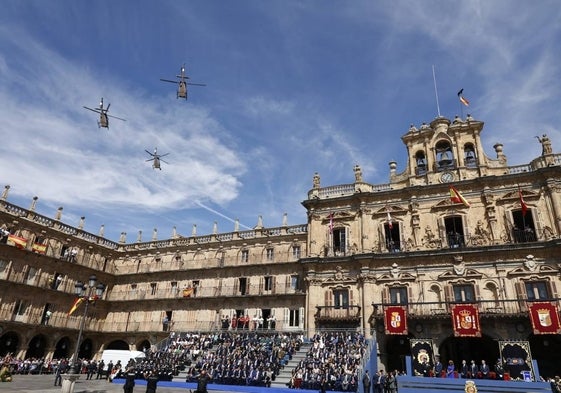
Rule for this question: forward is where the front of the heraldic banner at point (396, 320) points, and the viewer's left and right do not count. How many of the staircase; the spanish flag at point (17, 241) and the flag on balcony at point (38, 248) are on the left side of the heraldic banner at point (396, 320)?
0

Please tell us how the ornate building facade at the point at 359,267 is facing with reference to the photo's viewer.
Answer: facing the viewer

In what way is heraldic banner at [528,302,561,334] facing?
toward the camera

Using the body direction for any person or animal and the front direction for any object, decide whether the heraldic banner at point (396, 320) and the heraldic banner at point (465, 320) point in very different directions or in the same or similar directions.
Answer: same or similar directions

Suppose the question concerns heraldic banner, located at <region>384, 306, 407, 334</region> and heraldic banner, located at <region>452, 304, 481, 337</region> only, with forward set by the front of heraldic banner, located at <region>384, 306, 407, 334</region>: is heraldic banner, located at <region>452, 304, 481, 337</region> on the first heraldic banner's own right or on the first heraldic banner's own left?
on the first heraldic banner's own left

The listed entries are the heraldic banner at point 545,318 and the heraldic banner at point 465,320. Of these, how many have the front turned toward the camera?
2

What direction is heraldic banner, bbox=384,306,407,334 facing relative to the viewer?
toward the camera

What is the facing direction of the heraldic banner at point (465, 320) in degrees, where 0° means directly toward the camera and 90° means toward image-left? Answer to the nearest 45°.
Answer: approximately 0°

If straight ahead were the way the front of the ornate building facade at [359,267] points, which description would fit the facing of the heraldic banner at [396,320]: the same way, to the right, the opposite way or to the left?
the same way

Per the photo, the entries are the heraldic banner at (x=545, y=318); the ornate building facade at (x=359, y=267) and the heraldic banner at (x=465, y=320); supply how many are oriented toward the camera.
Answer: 3

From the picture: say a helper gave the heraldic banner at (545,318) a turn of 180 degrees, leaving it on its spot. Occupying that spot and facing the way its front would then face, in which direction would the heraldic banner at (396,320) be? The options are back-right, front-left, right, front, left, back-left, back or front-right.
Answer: left

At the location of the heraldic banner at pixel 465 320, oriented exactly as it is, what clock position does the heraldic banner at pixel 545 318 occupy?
the heraldic banner at pixel 545 318 is roughly at 9 o'clock from the heraldic banner at pixel 465 320.

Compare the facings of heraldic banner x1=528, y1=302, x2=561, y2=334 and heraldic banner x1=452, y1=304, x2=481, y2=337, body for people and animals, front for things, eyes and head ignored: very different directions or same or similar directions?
same or similar directions

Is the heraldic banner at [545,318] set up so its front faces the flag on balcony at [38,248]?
no
